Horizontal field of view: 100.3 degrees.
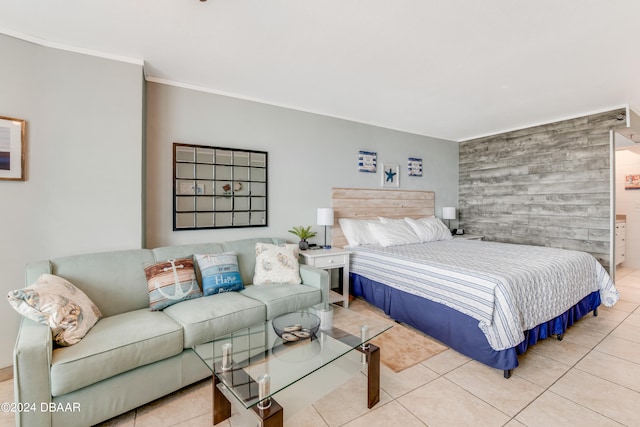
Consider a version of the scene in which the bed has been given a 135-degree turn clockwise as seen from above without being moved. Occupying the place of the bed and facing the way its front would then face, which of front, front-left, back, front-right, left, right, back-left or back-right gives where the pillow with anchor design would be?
front-left

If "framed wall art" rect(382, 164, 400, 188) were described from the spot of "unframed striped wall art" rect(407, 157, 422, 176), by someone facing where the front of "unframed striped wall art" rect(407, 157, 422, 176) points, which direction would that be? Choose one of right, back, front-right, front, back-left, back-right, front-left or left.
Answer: right

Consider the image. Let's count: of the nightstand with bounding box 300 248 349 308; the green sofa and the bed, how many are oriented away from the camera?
0

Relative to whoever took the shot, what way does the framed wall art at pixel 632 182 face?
facing the viewer

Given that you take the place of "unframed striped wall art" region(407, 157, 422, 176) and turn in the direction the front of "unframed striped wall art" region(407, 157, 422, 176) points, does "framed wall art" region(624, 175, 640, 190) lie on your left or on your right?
on your left

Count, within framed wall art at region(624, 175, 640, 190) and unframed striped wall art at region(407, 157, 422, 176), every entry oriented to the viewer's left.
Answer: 0

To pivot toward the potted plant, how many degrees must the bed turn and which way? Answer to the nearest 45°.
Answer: approximately 135° to its right

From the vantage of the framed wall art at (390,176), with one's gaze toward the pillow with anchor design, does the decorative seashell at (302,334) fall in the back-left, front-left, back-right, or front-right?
front-left

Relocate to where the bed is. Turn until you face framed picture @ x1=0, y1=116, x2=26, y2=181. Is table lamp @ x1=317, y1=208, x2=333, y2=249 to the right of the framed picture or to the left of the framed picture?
right

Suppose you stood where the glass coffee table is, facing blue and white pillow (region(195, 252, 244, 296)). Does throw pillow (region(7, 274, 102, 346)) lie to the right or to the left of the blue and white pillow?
left

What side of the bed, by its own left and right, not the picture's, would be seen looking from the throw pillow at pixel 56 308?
right

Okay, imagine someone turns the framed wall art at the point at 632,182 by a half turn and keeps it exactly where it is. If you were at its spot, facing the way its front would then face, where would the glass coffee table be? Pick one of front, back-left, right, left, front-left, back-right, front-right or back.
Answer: back

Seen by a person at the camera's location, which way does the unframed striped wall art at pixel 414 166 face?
facing the viewer and to the right of the viewer

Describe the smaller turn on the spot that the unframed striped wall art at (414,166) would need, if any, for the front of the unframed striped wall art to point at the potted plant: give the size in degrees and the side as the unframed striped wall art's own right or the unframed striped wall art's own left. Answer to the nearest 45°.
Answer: approximately 90° to the unframed striped wall art's own right

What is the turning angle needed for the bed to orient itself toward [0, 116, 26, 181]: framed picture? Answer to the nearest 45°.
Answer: approximately 90° to its right
